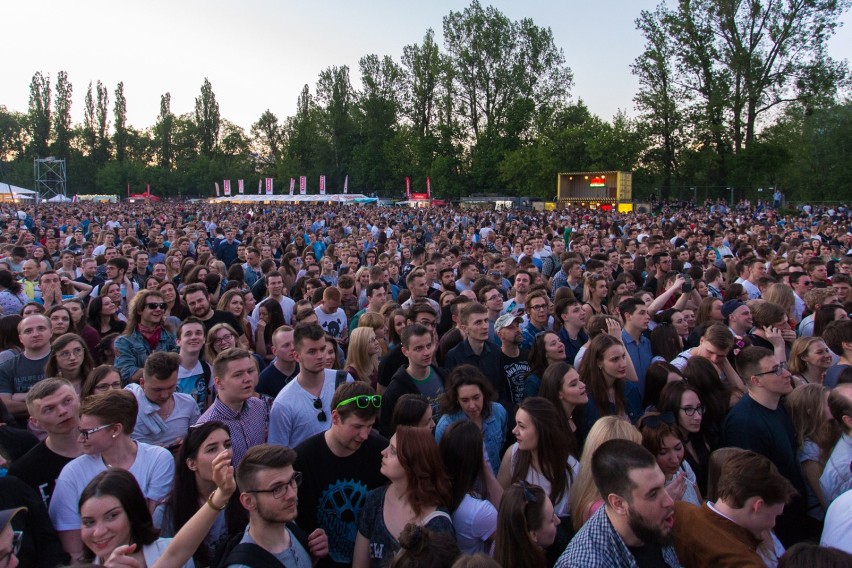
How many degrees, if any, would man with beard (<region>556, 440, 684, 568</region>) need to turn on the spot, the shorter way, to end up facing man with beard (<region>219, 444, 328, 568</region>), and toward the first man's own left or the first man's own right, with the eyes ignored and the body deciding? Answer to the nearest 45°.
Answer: approximately 135° to the first man's own right

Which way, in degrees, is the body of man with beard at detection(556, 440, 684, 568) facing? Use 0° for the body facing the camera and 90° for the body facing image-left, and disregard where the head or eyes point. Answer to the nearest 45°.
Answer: approximately 315°
